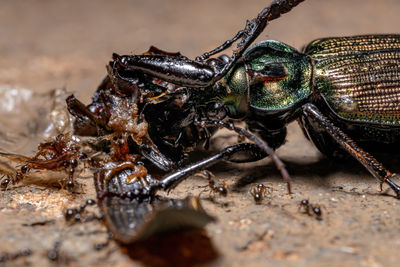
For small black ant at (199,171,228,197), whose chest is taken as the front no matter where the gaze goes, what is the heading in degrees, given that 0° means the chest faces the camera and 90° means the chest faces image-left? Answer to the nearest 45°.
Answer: approximately 135°

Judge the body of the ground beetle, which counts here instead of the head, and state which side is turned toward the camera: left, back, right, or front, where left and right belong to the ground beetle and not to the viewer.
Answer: left

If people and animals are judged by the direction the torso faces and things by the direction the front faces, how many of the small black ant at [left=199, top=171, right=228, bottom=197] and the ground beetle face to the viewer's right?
0
